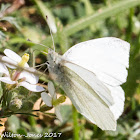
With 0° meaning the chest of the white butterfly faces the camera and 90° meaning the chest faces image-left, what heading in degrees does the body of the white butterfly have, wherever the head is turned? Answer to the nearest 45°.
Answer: approximately 90°
